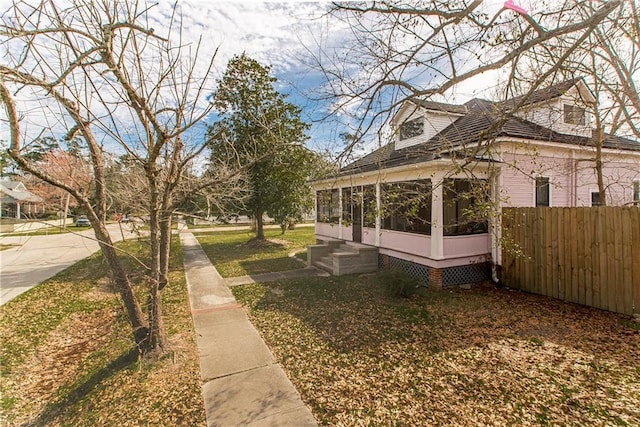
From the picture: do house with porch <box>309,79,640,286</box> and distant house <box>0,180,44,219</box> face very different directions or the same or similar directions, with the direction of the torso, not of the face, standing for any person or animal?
very different directions

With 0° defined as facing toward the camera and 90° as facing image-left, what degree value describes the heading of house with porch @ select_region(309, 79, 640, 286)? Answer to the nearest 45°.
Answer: approximately 45°

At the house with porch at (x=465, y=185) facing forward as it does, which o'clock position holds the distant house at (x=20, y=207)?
The distant house is roughly at 2 o'clock from the house with porch.

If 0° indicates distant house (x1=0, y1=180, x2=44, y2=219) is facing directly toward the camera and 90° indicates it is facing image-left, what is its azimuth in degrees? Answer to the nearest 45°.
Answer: approximately 315°
